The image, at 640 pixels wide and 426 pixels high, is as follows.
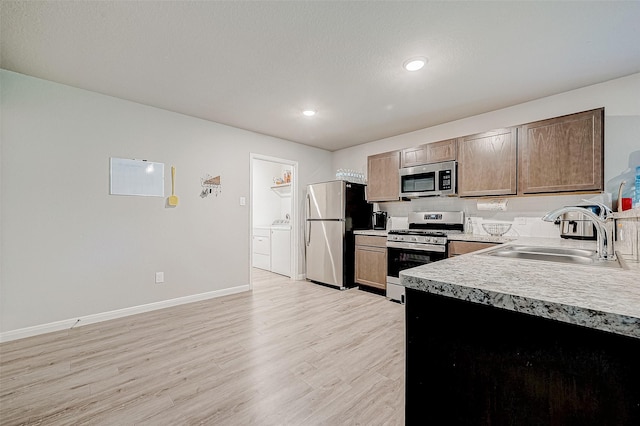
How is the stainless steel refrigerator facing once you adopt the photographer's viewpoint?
facing the viewer and to the left of the viewer

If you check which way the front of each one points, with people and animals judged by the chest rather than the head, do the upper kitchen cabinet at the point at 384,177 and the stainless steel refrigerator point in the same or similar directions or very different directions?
same or similar directions

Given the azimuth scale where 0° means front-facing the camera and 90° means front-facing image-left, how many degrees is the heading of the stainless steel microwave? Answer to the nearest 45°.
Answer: approximately 45°

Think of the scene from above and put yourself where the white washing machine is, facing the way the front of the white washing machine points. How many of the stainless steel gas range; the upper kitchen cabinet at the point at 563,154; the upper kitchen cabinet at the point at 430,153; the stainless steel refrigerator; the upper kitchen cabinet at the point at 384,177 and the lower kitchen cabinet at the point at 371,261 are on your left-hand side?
6

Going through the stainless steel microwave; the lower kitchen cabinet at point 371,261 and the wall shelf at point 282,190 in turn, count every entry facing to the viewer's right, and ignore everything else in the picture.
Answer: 0

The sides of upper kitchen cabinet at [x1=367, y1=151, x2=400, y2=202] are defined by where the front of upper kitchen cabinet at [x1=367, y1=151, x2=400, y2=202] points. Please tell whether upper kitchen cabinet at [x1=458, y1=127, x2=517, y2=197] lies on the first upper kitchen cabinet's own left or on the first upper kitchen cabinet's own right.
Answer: on the first upper kitchen cabinet's own left

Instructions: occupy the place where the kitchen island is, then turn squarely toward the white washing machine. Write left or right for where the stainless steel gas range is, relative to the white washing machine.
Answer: right

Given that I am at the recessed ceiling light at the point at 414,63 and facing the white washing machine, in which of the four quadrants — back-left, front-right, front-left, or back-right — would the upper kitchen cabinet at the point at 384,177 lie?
front-right

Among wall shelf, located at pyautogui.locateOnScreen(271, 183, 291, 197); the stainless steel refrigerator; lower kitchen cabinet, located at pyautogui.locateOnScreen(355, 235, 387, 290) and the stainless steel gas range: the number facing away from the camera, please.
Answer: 0

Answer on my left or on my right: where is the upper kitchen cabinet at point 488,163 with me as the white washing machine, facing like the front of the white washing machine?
on my left

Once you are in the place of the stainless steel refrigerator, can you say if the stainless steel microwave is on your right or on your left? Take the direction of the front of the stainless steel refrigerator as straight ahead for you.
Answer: on your left
